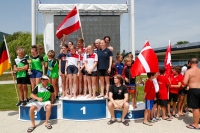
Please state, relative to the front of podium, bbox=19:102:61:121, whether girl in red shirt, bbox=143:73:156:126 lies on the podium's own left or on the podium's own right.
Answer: on the podium's own left

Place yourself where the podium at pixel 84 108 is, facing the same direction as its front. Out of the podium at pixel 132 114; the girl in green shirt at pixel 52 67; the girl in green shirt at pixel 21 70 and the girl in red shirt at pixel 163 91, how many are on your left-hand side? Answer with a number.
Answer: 2

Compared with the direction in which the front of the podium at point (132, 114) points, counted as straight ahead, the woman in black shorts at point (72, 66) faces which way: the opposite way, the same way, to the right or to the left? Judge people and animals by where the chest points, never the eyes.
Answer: the same way

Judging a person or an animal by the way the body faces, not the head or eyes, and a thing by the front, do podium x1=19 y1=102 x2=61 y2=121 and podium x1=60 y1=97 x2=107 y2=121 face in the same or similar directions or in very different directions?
same or similar directions

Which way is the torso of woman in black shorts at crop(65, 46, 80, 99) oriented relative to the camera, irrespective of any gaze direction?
toward the camera

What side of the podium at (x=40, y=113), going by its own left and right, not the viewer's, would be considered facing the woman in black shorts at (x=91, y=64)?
left

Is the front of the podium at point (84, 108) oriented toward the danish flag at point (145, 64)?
no

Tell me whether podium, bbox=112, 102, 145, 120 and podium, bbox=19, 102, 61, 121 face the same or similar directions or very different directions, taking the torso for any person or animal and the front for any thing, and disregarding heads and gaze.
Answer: same or similar directions

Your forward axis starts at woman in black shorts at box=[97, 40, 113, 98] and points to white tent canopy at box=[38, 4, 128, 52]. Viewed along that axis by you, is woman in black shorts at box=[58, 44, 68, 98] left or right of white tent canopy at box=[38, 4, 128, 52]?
left

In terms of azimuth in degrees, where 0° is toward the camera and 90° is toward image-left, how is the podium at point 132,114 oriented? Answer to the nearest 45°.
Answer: approximately 0°

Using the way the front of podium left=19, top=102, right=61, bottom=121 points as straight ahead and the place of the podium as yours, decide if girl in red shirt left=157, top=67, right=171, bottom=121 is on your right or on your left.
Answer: on your left

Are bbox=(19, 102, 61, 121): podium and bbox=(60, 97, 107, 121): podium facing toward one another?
no

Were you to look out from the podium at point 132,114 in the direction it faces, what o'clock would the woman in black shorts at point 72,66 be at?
The woman in black shorts is roughly at 3 o'clock from the podium.

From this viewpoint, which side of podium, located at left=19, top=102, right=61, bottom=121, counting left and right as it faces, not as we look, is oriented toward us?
front

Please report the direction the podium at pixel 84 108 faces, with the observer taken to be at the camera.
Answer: facing the viewer

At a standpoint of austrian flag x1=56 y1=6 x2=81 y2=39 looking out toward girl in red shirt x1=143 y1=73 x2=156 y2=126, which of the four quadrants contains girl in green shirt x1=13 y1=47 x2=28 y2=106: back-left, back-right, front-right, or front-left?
back-right

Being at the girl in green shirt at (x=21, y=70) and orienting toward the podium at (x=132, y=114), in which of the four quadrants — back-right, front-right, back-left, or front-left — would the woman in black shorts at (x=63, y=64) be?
front-left

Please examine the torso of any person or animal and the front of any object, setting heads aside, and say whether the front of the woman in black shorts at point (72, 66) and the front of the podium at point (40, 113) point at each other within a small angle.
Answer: no
